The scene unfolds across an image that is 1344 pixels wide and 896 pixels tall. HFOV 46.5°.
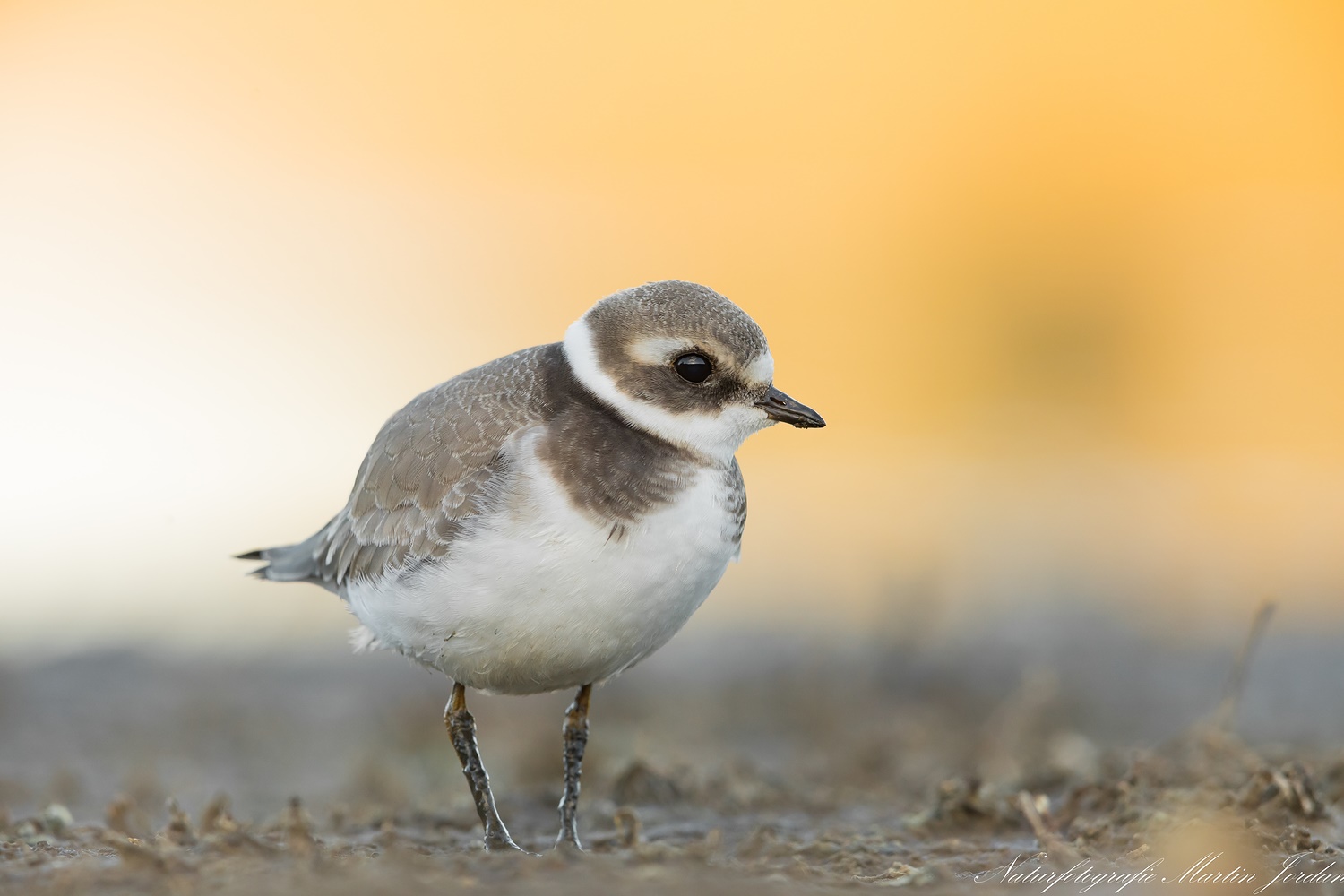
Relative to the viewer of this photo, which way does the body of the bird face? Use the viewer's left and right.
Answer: facing the viewer and to the right of the viewer
